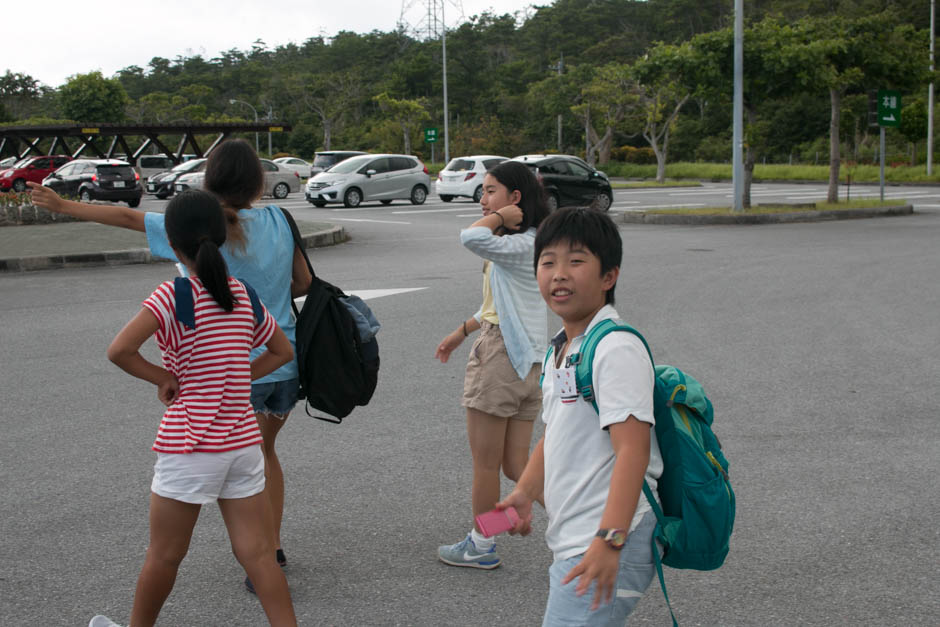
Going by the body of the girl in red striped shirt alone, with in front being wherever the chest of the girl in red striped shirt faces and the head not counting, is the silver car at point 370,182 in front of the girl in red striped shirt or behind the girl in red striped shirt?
in front

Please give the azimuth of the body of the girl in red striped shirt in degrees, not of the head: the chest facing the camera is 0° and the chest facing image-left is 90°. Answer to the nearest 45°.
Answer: approximately 180°

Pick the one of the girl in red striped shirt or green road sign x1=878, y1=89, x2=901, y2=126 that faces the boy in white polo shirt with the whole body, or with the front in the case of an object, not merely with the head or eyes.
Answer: the green road sign

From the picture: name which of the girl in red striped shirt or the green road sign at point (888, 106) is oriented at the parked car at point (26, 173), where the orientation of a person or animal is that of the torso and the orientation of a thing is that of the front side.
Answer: the girl in red striped shirt

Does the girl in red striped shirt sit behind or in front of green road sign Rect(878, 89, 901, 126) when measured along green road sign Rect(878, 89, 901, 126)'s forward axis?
in front

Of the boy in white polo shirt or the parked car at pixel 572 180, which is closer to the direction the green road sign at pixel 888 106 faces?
the boy in white polo shirt

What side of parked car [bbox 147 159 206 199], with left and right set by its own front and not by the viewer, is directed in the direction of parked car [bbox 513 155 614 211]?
left

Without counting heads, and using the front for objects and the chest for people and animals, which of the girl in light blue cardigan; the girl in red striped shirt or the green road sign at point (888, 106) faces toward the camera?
the green road sign

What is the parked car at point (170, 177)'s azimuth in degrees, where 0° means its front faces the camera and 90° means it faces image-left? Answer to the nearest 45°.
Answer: approximately 45°

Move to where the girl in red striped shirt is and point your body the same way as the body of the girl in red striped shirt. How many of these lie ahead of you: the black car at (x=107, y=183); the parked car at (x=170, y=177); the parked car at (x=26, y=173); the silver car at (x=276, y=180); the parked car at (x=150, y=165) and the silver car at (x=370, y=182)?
6

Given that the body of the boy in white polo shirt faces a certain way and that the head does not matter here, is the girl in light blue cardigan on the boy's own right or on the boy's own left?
on the boy's own right

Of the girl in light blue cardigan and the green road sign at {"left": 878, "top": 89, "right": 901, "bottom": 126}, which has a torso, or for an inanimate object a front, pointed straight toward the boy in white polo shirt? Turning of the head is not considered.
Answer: the green road sign

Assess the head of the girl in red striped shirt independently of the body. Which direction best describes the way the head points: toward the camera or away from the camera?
away from the camera
